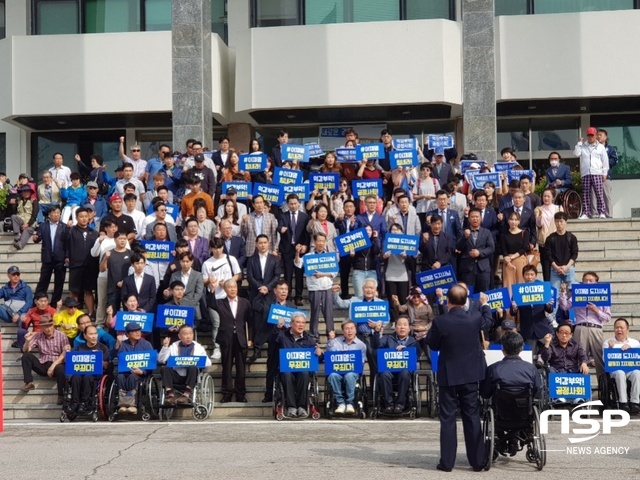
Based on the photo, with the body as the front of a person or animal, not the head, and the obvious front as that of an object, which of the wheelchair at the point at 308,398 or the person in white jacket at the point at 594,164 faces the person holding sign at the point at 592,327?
the person in white jacket

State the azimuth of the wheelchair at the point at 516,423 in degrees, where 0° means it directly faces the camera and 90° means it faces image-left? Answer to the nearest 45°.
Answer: approximately 180°

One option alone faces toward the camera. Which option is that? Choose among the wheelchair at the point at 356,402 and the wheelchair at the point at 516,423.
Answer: the wheelchair at the point at 356,402

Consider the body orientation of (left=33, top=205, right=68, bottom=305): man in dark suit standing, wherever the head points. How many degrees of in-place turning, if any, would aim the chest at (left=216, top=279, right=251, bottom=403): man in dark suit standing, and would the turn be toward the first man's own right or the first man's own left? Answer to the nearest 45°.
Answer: approximately 45° to the first man's own left

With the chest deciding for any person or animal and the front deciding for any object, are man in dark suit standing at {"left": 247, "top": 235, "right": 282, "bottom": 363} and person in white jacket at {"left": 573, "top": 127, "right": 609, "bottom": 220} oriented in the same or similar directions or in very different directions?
same or similar directions

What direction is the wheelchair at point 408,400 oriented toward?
toward the camera

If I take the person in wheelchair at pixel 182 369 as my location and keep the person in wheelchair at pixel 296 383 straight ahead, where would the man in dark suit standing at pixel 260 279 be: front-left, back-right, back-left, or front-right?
front-left

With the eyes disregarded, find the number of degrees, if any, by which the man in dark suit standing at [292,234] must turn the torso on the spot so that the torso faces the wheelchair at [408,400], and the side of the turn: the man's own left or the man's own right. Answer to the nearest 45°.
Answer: approximately 45° to the man's own left

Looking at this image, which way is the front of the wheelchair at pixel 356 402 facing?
toward the camera

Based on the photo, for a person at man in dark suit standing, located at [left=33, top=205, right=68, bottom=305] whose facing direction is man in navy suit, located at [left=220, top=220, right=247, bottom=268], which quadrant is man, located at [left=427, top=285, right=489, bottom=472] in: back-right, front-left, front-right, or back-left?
front-right

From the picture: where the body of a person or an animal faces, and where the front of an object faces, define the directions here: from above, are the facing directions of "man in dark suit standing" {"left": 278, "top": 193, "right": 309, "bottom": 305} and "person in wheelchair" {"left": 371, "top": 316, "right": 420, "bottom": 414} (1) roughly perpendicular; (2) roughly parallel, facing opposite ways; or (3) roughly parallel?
roughly parallel

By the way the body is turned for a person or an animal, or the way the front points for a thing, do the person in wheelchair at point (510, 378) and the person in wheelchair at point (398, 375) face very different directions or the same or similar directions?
very different directions
